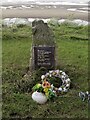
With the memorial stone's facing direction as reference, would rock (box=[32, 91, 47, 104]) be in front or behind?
in front

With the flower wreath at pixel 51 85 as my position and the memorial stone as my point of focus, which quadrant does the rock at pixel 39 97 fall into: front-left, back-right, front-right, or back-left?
back-left

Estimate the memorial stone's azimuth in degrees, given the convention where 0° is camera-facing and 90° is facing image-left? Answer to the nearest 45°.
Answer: approximately 0°

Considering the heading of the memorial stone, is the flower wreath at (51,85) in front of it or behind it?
in front
